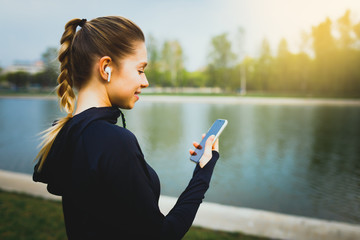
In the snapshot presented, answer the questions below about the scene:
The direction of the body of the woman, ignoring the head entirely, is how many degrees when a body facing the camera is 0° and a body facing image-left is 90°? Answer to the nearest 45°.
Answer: approximately 225°

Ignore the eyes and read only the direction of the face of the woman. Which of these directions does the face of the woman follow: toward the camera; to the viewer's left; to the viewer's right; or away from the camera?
to the viewer's right
